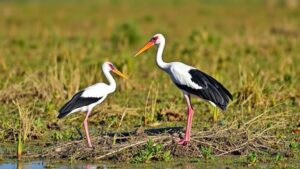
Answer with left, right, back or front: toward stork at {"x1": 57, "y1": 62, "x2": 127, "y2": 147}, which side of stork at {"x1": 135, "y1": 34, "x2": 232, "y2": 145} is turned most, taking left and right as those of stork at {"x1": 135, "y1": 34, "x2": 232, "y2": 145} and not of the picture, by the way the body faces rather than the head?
front

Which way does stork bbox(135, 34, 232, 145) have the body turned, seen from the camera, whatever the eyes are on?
to the viewer's left

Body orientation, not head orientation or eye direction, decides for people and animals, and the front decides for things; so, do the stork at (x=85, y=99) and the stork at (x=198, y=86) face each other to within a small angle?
yes

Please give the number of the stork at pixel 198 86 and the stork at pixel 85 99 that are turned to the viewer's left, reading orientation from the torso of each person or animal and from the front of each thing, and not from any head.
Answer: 1

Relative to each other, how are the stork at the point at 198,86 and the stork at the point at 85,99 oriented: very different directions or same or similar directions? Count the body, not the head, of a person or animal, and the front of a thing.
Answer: very different directions

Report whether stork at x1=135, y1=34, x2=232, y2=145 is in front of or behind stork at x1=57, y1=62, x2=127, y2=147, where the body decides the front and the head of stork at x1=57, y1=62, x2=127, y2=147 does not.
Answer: in front

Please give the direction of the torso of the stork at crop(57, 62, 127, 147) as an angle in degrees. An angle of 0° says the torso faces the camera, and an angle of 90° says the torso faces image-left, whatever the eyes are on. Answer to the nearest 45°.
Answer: approximately 270°
